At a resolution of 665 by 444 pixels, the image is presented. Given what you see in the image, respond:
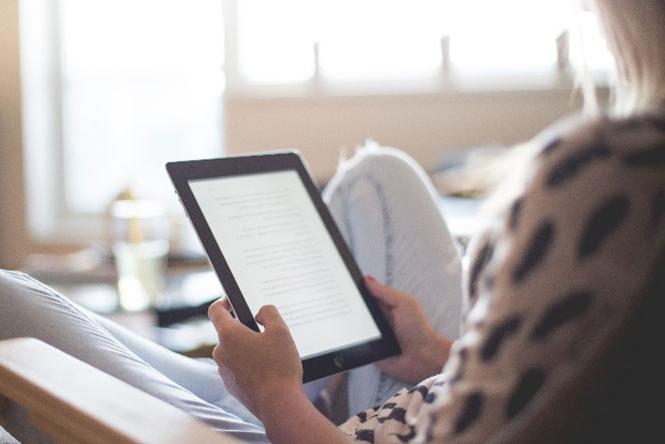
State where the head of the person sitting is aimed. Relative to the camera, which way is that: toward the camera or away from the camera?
away from the camera

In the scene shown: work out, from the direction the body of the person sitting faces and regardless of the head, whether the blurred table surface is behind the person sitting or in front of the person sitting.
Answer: in front

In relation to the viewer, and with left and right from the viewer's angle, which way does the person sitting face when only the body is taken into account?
facing away from the viewer and to the left of the viewer
